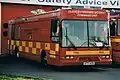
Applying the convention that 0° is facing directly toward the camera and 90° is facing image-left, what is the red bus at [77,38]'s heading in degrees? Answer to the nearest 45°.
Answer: approximately 315°

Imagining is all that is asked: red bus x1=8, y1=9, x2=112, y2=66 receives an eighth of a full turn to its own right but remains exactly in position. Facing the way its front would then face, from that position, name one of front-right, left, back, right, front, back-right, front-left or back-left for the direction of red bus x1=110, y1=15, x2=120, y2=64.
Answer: back-left
